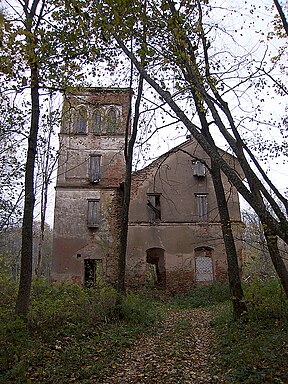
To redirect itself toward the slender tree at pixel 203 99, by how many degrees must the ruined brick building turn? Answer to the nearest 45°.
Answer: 0° — it already faces it

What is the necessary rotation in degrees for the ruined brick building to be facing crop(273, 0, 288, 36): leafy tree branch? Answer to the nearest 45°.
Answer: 0° — it already faces it

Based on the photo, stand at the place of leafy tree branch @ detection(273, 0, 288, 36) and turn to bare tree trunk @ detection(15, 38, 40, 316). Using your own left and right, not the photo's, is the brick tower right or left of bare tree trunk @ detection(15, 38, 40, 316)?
right

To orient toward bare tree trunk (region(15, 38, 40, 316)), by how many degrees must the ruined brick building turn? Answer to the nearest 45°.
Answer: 0° — it already faces it

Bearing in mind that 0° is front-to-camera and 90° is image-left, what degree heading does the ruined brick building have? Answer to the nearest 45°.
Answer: approximately 0°
